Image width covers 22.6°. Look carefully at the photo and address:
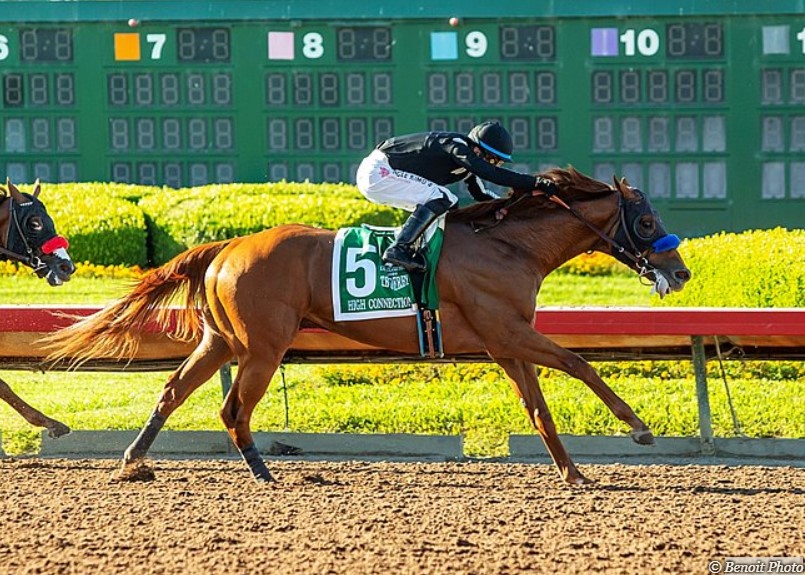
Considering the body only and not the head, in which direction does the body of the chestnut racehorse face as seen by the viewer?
to the viewer's right

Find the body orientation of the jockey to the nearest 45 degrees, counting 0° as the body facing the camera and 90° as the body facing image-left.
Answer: approximately 270°

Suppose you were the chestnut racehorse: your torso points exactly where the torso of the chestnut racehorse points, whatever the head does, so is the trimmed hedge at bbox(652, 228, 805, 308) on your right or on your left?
on your left

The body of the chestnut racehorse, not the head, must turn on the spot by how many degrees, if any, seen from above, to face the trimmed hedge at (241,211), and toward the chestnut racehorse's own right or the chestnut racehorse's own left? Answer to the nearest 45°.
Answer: approximately 90° to the chestnut racehorse's own left

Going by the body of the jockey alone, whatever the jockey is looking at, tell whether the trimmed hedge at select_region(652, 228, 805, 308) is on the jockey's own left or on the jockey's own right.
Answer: on the jockey's own left

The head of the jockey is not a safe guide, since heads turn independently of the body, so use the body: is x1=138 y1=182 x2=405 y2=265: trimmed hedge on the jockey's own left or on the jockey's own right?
on the jockey's own left
